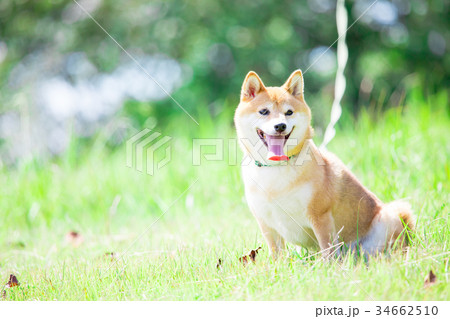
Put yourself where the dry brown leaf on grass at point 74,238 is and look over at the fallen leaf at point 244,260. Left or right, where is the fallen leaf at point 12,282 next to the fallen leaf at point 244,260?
right

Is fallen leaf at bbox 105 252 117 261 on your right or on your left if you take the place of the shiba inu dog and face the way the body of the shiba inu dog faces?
on your right

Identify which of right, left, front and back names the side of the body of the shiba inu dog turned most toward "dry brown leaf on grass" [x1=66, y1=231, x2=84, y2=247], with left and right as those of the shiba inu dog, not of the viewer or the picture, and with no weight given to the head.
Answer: right

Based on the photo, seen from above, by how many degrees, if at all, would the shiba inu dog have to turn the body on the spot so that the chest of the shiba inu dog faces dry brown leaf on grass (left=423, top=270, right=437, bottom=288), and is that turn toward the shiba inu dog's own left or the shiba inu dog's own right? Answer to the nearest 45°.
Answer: approximately 90° to the shiba inu dog's own left

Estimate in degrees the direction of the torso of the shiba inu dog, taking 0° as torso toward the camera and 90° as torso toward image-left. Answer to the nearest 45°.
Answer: approximately 45°

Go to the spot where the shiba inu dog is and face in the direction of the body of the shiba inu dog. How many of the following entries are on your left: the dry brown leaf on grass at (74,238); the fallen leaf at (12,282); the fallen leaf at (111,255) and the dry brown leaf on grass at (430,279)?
1

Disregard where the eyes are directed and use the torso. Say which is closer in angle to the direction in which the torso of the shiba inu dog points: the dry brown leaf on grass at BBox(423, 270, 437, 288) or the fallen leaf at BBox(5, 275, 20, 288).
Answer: the fallen leaf

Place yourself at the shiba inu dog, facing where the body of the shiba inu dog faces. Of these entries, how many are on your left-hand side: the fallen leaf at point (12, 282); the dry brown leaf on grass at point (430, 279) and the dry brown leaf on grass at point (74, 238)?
1
